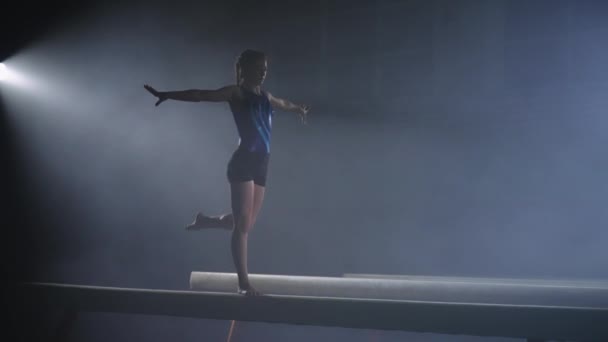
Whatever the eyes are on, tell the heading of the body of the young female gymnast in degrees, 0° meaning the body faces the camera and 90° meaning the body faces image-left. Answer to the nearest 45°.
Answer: approximately 315°
